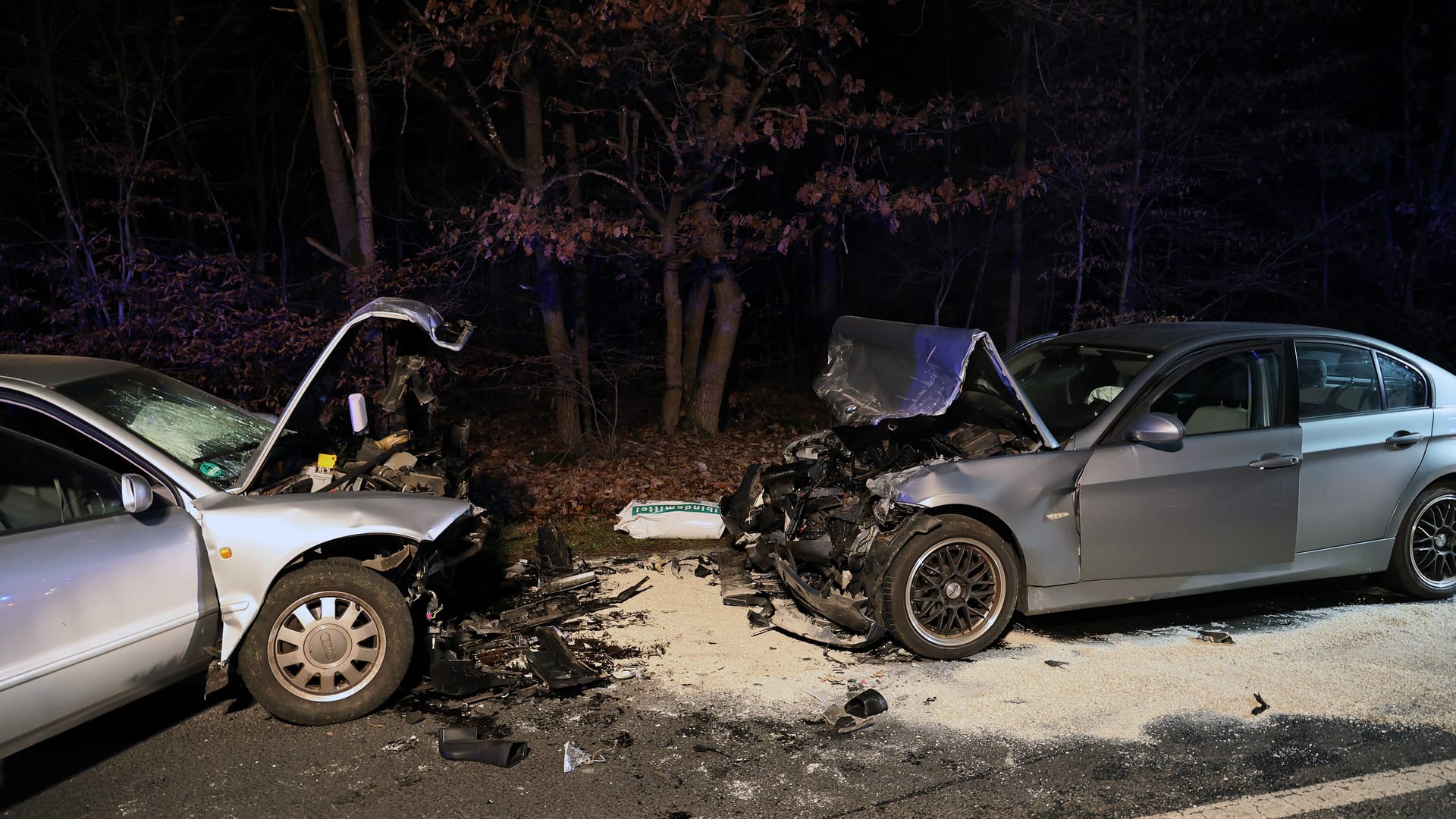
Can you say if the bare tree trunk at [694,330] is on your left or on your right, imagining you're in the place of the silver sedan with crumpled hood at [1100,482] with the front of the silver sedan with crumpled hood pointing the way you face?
on your right

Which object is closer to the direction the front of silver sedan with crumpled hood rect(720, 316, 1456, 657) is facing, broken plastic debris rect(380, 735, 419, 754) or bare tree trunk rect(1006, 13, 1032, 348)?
the broken plastic debris

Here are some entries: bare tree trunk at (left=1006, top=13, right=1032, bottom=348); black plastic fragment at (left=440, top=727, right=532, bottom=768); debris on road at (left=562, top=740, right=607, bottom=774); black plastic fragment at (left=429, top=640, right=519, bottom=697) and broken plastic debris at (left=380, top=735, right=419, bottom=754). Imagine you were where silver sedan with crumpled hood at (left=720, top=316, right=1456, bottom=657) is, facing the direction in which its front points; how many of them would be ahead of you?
4

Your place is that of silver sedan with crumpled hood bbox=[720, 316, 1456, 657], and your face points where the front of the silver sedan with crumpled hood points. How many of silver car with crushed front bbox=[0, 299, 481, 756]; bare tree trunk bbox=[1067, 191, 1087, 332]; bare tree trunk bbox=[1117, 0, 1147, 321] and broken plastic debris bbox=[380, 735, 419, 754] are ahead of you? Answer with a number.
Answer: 2

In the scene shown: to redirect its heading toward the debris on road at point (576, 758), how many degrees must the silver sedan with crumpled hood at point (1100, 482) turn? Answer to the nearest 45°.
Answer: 0° — it already faces it

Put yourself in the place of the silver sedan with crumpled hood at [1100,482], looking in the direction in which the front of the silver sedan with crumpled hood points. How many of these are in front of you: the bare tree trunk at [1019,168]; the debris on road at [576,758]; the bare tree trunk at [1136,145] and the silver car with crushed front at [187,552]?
2

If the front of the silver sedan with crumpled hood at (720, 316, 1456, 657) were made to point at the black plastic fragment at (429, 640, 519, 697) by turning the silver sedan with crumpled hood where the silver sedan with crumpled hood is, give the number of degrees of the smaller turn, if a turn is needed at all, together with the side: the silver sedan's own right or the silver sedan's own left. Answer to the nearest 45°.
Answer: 0° — it already faces it

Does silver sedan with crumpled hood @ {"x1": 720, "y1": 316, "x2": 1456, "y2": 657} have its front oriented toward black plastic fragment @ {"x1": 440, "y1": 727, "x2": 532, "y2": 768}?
yes

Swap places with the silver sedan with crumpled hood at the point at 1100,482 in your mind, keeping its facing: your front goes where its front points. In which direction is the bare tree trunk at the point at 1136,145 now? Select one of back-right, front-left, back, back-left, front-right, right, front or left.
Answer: back-right

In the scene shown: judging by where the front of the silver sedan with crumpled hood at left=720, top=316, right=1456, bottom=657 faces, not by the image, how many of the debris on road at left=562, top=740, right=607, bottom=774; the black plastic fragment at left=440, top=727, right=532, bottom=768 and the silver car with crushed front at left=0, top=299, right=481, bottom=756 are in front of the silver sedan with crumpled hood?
3

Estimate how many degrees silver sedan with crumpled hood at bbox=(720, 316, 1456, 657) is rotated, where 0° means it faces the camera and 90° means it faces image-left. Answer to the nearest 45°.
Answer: approximately 45°

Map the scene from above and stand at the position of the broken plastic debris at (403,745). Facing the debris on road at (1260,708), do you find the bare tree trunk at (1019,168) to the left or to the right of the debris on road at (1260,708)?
left

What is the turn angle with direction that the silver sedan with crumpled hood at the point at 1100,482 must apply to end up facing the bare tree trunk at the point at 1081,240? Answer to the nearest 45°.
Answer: approximately 135° to its right

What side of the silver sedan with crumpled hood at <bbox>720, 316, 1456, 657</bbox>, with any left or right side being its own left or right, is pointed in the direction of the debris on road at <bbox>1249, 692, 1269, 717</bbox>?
left
